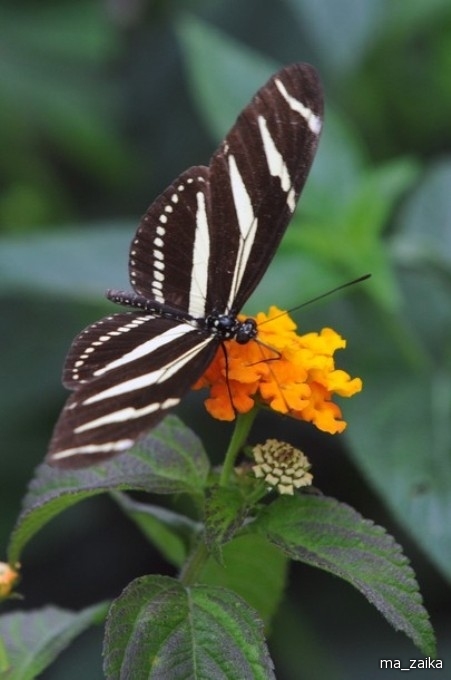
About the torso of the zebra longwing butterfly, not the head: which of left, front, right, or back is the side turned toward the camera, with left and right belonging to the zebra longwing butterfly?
right

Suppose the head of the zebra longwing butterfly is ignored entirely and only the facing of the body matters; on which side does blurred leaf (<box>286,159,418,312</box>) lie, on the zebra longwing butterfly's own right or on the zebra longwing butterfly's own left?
on the zebra longwing butterfly's own left

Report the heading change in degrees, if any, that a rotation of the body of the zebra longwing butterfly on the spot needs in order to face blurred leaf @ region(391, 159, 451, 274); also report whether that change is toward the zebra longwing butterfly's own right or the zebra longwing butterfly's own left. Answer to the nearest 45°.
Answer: approximately 45° to the zebra longwing butterfly's own left
